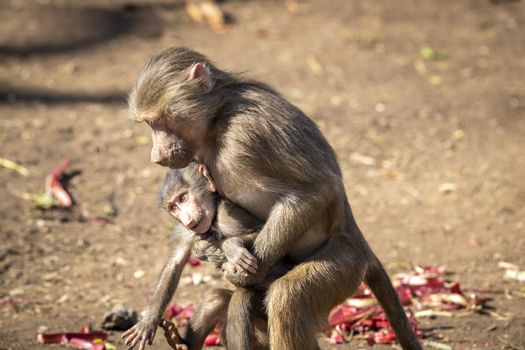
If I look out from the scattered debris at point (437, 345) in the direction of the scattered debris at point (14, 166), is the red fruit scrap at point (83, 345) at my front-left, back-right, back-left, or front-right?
front-left

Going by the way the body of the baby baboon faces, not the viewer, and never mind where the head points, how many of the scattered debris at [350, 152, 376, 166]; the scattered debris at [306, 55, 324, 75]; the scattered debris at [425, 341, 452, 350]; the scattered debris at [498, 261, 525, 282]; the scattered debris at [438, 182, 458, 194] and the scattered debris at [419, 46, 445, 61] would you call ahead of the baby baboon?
0

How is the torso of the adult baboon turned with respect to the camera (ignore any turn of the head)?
to the viewer's left

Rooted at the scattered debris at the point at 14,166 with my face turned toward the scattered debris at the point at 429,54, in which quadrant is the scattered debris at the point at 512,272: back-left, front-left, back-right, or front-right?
front-right

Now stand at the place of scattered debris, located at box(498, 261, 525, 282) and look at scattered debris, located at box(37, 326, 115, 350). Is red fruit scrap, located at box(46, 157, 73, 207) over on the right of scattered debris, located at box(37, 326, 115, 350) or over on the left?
right

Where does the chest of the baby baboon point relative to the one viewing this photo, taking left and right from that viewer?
facing the viewer and to the left of the viewer

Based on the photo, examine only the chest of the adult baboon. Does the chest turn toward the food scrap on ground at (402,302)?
no

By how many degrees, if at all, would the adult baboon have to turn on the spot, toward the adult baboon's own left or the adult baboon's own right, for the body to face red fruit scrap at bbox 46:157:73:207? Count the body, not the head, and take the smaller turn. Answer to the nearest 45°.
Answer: approximately 45° to the adult baboon's own right
